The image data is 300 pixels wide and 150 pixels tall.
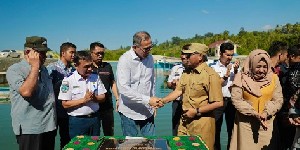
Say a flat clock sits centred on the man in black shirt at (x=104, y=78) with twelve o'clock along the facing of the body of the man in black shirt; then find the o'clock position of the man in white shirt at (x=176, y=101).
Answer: The man in white shirt is roughly at 10 o'clock from the man in black shirt.

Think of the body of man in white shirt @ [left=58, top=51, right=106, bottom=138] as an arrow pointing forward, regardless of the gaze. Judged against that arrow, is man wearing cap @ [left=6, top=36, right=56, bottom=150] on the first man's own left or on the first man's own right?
on the first man's own right

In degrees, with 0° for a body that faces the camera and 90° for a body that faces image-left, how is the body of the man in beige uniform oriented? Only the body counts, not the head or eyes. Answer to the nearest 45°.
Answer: approximately 45°

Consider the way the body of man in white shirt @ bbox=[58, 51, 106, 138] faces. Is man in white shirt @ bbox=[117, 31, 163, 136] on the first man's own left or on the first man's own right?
on the first man's own left

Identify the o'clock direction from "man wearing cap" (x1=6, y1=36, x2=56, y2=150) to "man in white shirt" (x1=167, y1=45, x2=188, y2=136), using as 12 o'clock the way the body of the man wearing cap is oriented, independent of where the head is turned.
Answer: The man in white shirt is roughly at 10 o'clock from the man wearing cap.

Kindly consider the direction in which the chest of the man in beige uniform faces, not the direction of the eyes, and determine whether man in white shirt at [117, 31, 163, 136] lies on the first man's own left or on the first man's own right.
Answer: on the first man's own right

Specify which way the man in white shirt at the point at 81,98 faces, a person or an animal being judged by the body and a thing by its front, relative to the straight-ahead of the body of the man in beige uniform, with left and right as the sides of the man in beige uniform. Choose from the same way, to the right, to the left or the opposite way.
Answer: to the left

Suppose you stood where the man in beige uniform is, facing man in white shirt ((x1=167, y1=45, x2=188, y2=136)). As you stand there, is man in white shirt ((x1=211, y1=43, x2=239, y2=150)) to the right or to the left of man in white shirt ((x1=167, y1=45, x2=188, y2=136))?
right

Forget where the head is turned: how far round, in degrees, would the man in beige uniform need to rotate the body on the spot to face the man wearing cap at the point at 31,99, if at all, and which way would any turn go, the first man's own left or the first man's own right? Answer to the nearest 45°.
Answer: approximately 45° to the first man's own right
